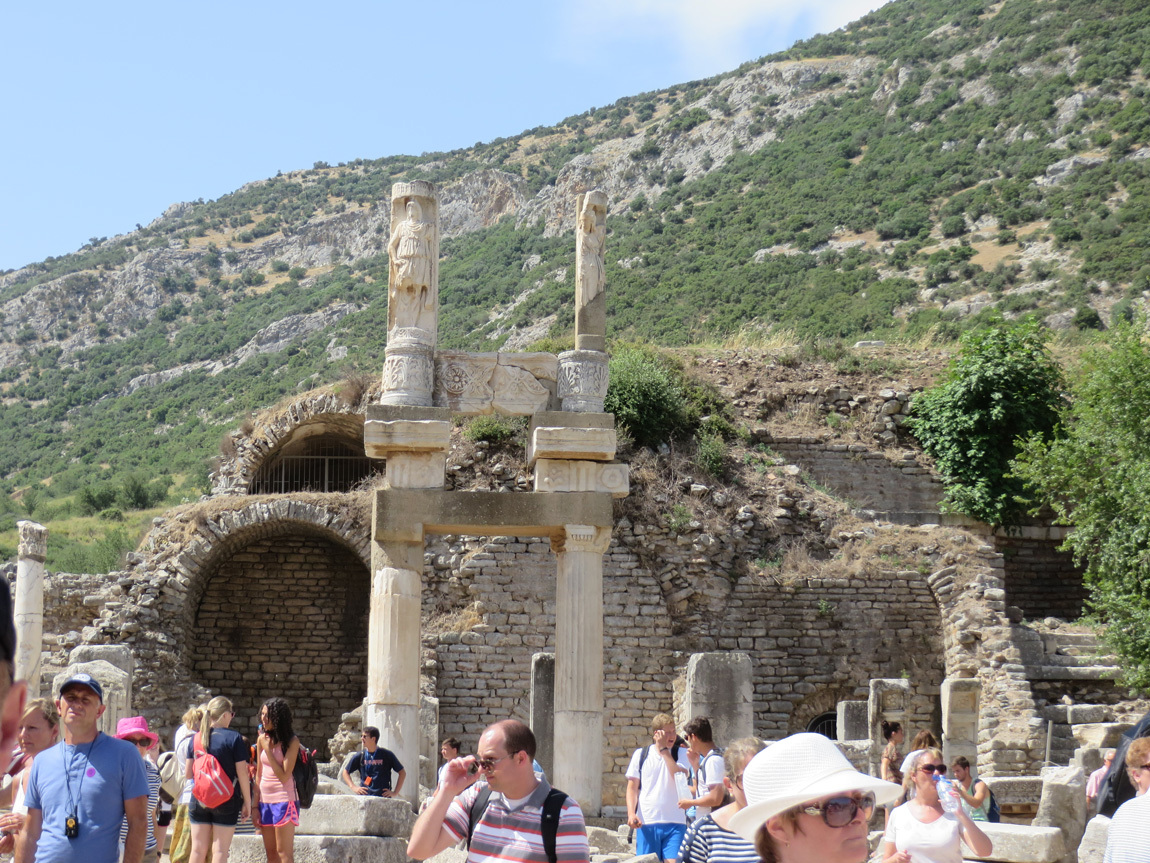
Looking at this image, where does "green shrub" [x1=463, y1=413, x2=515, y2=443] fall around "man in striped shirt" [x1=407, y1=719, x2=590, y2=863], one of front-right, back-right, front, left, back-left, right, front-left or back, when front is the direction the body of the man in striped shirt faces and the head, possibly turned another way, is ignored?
back-right

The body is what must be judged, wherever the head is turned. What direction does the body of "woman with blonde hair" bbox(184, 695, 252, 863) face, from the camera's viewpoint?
away from the camera

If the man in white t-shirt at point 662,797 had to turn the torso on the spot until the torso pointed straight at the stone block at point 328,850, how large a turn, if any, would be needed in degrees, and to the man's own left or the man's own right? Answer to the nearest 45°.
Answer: approximately 45° to the man's own right

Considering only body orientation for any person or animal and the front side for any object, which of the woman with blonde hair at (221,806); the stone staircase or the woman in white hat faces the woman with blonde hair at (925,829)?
the stone staircase
